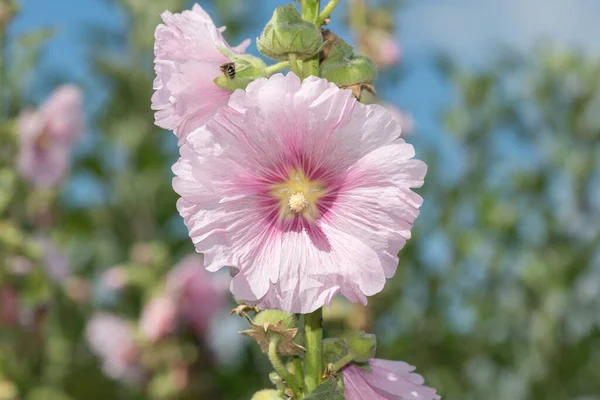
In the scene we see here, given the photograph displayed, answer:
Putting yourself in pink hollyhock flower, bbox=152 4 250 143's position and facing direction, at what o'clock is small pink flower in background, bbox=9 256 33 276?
The small pink flower in background is roughly at 2 o'clock from the pink hollyhock flower.

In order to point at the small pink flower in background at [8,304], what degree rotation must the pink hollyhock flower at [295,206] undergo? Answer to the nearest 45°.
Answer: approximately 135° to its right

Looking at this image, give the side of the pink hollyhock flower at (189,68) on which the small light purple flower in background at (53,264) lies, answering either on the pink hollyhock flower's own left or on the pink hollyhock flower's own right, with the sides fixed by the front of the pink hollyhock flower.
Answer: on the pink hollyhock flower's own right

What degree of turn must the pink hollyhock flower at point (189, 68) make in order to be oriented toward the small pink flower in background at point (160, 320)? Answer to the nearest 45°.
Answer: approximately 90° to its right

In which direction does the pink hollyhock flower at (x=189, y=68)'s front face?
to the viewer's left

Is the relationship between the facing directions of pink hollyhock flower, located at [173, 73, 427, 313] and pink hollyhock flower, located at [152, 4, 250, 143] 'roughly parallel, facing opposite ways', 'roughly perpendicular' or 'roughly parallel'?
roughly perpendicular

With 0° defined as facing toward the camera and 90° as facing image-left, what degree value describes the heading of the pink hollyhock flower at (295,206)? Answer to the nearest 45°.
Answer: approximately 0°

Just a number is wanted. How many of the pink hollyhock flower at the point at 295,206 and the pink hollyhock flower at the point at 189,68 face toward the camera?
1
